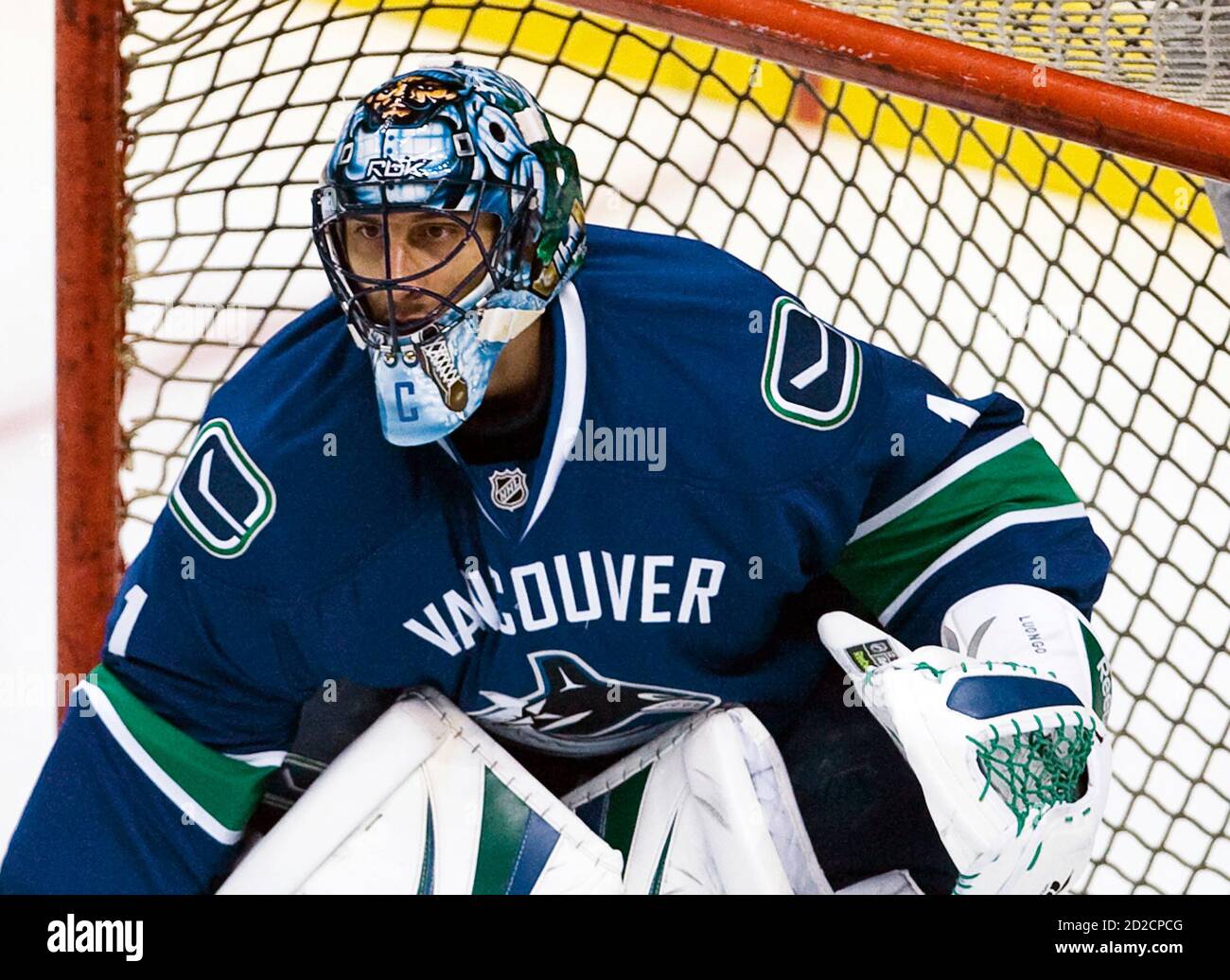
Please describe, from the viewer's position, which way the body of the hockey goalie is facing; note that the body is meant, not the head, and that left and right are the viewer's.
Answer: facing the viewer

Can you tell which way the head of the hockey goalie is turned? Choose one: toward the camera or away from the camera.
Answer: toward the camera
